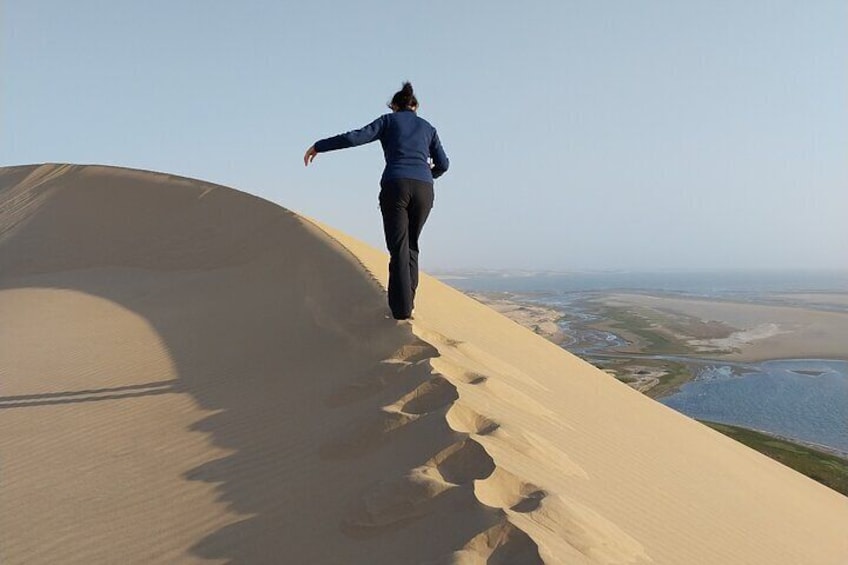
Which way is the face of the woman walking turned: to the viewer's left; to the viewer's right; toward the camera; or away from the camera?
away from the camera

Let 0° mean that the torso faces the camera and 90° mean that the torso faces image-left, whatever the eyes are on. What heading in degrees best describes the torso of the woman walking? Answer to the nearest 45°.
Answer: approximately 180°
